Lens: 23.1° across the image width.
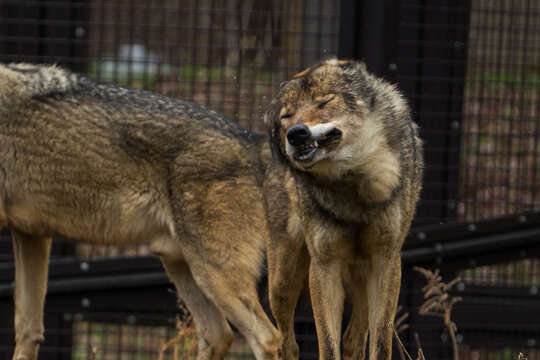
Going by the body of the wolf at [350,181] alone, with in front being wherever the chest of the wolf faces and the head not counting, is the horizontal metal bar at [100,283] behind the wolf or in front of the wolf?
behind

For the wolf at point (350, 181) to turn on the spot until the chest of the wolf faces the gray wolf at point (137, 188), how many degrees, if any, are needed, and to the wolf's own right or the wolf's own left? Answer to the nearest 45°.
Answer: approximately 135° to the wolf's own right

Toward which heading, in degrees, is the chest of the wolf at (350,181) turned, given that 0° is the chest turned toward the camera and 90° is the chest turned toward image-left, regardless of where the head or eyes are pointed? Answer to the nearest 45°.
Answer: approximately 0°

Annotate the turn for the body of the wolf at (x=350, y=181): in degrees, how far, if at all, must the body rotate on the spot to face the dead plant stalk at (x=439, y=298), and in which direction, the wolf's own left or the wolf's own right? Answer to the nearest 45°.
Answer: approximately 135° to the wolf's own left
